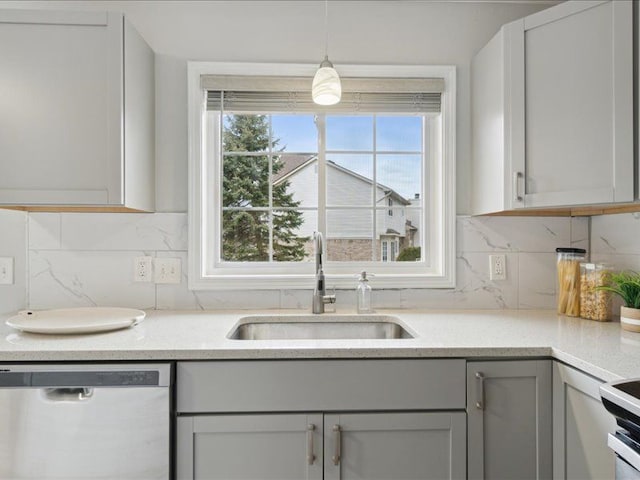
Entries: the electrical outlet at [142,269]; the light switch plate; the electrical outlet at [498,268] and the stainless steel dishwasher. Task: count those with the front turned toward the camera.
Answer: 4

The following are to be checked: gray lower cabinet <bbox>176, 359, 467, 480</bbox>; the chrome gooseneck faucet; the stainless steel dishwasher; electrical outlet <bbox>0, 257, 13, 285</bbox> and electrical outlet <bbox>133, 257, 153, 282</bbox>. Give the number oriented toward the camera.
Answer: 5

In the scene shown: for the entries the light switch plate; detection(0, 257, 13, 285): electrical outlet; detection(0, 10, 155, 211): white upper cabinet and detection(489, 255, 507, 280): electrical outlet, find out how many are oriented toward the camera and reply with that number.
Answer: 4

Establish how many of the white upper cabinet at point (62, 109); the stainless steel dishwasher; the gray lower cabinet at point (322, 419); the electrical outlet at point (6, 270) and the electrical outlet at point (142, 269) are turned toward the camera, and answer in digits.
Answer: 5

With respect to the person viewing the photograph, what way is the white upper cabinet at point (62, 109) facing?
facing the viewer

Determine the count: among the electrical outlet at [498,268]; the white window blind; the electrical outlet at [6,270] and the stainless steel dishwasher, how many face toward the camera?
4

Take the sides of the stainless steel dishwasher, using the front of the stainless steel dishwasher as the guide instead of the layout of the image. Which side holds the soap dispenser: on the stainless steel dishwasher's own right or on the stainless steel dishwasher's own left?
on the stainless steel dishwasher's own left

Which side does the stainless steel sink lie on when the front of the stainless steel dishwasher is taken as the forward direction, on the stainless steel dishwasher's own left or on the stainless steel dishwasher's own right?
on the stainless steel dishwasher's own left

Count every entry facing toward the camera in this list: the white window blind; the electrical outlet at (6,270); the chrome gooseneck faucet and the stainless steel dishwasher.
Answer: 4

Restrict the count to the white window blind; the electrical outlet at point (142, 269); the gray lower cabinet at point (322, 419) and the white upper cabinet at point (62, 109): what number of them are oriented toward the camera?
4

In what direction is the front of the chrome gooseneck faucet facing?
toward the camera

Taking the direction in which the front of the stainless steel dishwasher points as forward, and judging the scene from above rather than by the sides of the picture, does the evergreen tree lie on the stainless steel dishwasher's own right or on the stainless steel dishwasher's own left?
on the stainless steel dishwasher's own left

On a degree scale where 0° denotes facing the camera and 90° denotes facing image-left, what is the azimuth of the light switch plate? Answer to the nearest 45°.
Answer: approximately 0°

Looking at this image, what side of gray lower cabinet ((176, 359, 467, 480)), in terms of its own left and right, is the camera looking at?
front
